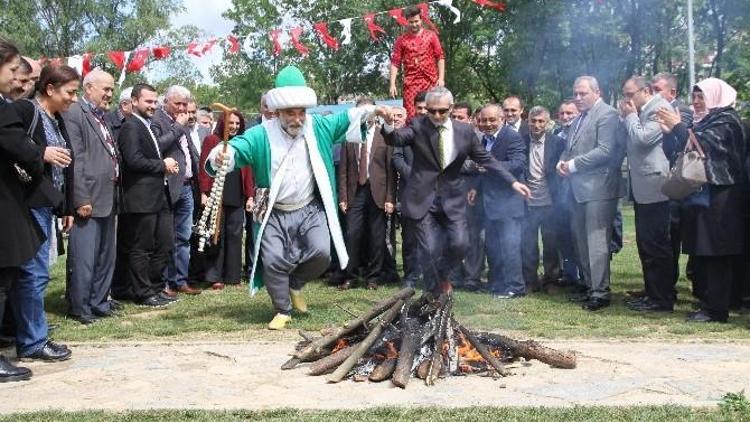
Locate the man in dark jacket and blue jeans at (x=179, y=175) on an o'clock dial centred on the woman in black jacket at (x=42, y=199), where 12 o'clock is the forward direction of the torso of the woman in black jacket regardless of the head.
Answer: The man in dark jacket and blue jeans is roughly at 10 o'clock from the woman in black jacket.

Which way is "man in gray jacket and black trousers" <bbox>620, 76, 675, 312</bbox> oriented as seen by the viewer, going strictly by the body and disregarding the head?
to the viewer's left

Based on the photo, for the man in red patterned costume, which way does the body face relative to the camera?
toward the camera

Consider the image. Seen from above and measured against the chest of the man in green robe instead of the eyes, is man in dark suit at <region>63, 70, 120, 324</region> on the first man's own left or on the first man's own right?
on the first man's own right

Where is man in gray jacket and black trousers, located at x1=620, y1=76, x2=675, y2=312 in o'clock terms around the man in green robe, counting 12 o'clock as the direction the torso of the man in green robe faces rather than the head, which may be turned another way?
The man in gray jacket and black trousers is roughly at 9 o'clock from the man in green robe.

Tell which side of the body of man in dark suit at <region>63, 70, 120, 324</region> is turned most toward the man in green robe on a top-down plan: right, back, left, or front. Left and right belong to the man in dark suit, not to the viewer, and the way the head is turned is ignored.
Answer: front

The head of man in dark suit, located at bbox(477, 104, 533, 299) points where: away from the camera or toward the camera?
toward the camera

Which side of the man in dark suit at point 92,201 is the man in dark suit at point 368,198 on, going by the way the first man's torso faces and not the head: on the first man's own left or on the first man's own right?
on the first man's own left

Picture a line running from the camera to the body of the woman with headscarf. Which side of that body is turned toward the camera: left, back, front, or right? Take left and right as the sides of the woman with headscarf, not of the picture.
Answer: left

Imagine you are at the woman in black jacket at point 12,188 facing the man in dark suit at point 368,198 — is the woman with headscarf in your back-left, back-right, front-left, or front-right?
front-right

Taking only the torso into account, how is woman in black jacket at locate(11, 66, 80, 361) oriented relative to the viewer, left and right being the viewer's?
facing to the right of the viewer

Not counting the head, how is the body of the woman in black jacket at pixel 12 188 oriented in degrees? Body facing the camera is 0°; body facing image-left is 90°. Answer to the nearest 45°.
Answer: approximately 270°

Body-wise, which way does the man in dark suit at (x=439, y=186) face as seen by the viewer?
toward the camera

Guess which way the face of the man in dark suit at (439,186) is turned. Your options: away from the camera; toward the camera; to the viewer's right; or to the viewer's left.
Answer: toward the camera

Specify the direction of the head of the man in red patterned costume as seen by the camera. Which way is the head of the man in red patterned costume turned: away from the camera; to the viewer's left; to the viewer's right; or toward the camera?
toward the camera
